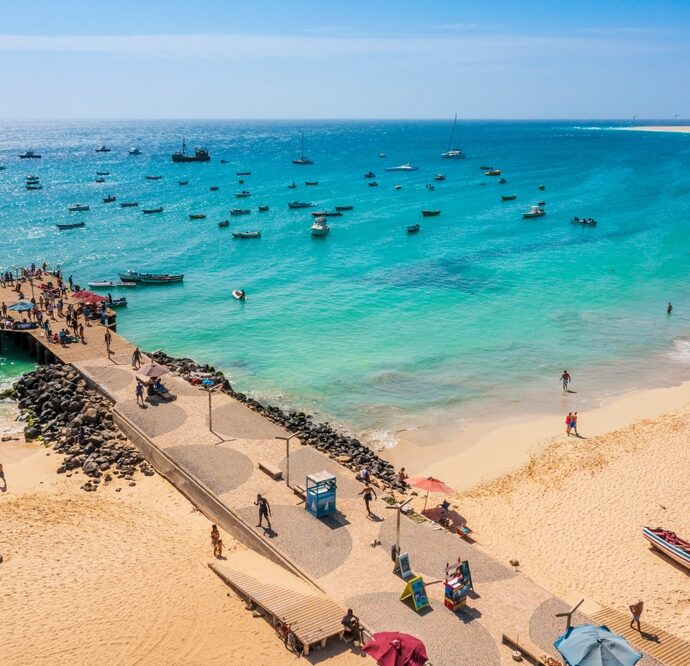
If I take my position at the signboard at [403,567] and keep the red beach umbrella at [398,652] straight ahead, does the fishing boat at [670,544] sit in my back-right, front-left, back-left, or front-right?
back-left

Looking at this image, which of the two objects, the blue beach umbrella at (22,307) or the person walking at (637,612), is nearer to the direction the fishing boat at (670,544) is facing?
the blue beach umbrella

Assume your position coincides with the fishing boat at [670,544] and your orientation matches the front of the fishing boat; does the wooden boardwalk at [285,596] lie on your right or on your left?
on your left

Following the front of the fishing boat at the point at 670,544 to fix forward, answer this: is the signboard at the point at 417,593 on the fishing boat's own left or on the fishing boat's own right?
on the fishing boat's own left

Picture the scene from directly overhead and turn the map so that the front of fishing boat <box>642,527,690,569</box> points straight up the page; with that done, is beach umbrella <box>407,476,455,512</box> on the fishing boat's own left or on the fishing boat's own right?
on the fishing boat's own left

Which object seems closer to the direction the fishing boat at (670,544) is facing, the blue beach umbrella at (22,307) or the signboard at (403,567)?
the blue beach umbrella

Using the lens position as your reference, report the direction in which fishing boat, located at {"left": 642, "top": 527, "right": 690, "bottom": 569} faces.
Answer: facing away from the viewer and to the left of the viewer

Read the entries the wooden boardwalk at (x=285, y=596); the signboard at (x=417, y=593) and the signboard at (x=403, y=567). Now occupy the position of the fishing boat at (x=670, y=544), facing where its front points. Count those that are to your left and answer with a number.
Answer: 3

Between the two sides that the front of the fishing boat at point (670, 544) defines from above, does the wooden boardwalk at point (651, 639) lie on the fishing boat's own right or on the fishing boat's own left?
on the fishing boat's own left
